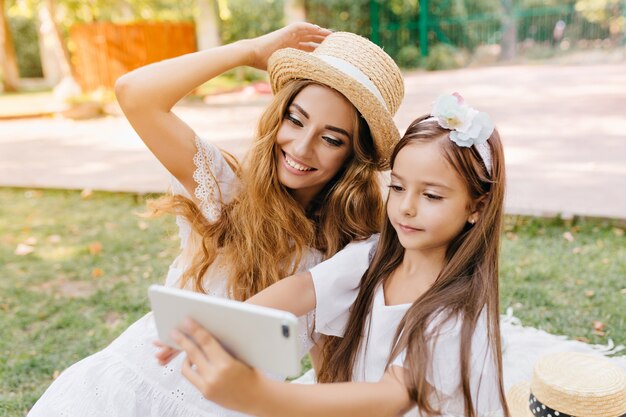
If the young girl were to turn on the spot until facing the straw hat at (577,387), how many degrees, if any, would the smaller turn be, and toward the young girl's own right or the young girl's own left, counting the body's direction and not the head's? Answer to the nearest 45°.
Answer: approximately 180°

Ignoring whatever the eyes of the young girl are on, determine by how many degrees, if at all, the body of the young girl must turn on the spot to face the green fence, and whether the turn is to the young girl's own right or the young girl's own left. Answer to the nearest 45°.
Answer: approximately 135° to the young girl's own right

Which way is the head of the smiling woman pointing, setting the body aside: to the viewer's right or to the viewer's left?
to the viewer's left

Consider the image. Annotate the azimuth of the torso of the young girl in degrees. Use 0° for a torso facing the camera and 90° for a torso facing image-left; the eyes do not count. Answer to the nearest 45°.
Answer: approximately 45°

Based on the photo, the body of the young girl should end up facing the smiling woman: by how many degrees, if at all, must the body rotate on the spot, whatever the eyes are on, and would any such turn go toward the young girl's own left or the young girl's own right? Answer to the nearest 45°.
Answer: approximately 90° to the young girl's own right

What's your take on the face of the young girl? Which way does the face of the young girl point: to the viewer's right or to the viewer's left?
to the viewer's left

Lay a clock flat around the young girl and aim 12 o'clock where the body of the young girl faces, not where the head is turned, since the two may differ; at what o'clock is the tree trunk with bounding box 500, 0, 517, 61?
The tree trunk is roughly at 5 o'clock from the young girl.

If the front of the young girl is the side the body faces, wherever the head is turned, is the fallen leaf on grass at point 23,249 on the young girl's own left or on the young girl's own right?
on the young girl's own right

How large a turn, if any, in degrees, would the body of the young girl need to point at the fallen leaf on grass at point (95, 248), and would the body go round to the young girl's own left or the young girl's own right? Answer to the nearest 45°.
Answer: approximately 90° to the young girl's own right
